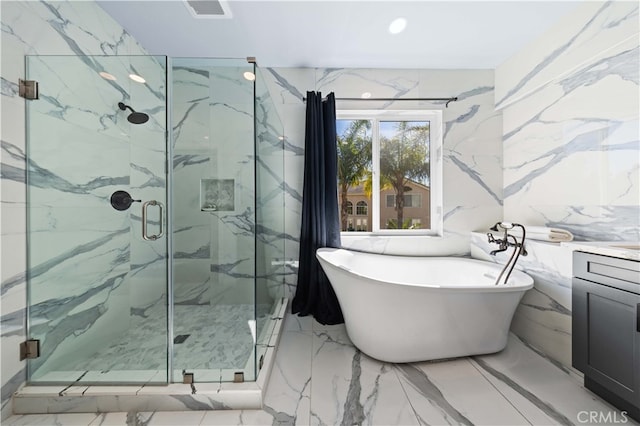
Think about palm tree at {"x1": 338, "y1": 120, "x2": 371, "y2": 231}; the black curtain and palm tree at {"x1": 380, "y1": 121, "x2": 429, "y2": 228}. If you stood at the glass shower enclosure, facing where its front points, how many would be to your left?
3

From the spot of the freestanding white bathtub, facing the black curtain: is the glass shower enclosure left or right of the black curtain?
left

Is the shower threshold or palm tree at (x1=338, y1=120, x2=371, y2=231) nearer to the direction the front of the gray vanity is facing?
the shower threshold

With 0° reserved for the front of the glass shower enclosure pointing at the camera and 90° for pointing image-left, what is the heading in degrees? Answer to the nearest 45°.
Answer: approximately 0°

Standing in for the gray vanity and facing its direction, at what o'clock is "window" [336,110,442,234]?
The window is roughly at 2 o'clock from the gray vanity.

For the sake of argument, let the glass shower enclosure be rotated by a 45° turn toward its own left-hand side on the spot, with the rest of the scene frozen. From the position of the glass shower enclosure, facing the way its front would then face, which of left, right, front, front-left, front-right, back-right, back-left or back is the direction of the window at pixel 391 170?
front-left

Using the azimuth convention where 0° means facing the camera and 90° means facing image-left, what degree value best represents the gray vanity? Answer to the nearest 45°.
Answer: approximately 45°

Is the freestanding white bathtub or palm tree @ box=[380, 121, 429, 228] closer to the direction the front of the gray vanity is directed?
the freestanding white bathtub

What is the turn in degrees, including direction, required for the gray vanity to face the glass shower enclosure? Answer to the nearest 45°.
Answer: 0° — it already faces it

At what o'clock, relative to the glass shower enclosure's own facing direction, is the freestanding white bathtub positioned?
The freestanding white bathtub is roughly at 10 o'clock from the glass shower enclosure.

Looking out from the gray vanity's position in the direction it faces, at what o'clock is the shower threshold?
The shower threshold is roughly at 12 o'clock from the gray vanity.

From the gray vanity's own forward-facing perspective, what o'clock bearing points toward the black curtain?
The black curtain is roughly at 1 o'clock from the gray vanity.

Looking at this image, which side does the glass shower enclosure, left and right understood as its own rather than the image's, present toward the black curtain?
left
